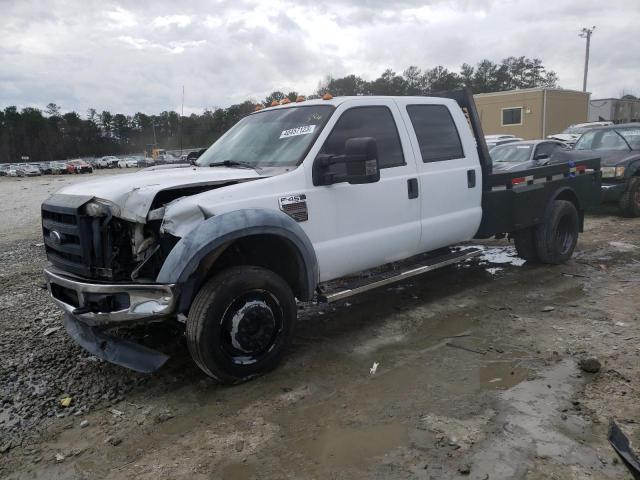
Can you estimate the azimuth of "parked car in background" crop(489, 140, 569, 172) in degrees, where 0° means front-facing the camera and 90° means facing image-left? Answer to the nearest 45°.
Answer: approximately 45°

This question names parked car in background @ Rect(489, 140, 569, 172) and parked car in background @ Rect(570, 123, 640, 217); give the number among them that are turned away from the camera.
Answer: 0

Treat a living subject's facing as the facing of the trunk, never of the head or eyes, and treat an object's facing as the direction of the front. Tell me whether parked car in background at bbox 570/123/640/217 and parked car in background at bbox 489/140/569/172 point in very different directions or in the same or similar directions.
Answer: same or similar directions

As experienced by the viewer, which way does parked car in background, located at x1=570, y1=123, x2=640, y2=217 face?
facing the viewer and to the left of the viewer

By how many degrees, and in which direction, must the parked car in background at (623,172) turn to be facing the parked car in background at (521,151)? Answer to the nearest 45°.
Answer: approximately 45° to its right

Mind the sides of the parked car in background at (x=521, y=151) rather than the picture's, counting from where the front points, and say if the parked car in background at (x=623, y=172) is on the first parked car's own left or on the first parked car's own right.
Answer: on the first parked car's own left
